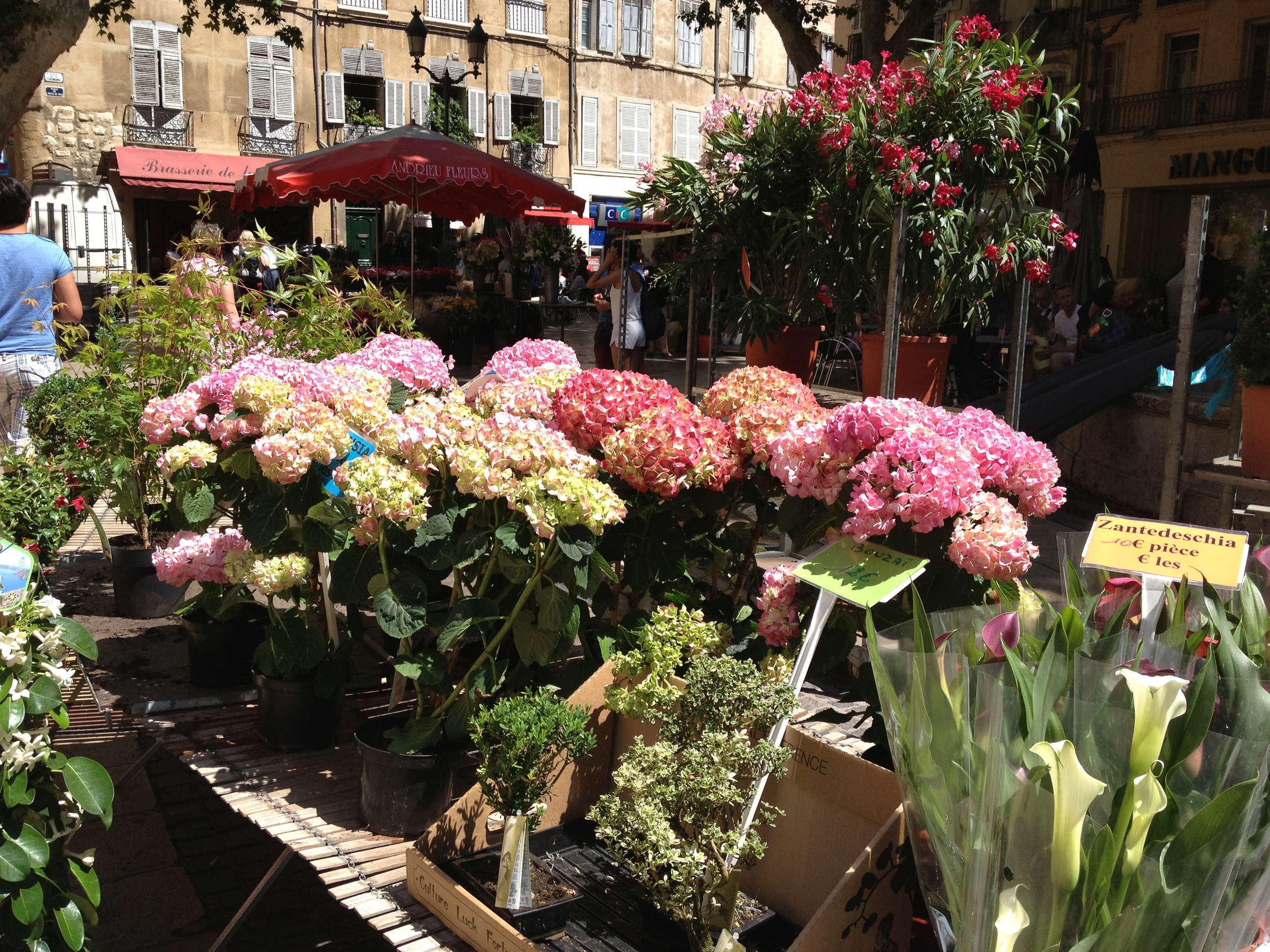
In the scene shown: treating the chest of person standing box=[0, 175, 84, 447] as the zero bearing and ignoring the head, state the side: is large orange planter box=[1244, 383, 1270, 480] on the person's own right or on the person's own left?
on the person's own right

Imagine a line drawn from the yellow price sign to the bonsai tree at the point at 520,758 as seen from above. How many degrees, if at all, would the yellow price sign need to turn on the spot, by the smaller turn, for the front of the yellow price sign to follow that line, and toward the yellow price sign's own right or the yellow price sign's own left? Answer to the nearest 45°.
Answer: approximately 90° to the yellow price sign's own right

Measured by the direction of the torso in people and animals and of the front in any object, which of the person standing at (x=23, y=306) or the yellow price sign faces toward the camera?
the yellow price sign

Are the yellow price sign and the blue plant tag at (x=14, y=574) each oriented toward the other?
no

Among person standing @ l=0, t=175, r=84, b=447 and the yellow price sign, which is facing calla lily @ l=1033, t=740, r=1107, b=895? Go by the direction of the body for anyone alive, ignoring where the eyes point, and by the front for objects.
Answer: the yellow price sign

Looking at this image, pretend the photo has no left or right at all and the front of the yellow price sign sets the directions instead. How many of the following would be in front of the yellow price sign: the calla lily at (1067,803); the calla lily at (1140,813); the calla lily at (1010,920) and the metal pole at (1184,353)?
3

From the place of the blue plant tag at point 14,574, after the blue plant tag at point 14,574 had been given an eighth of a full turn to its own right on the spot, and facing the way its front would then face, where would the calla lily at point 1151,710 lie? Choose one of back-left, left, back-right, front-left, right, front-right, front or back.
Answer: left

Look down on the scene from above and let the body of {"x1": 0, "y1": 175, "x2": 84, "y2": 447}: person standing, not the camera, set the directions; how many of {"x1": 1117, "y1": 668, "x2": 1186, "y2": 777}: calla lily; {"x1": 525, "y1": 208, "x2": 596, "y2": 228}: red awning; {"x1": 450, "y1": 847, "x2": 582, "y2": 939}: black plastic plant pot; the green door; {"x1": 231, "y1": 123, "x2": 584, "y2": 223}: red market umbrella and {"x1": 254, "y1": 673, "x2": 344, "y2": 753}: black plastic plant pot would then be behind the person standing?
3

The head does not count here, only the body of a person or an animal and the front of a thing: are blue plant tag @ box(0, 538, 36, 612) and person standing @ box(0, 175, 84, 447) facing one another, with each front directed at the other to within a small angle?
no

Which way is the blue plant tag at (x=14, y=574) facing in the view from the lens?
facing the viewer

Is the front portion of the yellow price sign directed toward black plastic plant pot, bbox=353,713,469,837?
no

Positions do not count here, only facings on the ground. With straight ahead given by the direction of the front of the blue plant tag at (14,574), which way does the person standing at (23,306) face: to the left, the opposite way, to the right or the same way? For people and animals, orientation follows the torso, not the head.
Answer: the opposite way

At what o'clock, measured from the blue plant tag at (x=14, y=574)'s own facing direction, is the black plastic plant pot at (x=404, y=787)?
The black plastic plant pot is roughly at 9 o'clock from the blue plant tag.

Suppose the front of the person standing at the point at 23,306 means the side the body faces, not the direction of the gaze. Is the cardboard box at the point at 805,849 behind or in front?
behind

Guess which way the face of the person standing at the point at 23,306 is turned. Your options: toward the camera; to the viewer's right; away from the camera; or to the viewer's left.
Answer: away from the camera

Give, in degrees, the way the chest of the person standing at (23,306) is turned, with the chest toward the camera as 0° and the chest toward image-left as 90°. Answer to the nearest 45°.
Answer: approximately 180°

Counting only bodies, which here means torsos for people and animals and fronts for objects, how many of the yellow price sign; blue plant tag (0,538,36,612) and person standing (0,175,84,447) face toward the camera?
2

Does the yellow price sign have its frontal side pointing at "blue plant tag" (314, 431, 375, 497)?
no

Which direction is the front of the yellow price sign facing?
toward the camera

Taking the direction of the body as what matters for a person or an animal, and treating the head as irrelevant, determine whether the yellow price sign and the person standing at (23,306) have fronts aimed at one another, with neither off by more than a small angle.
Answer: no
